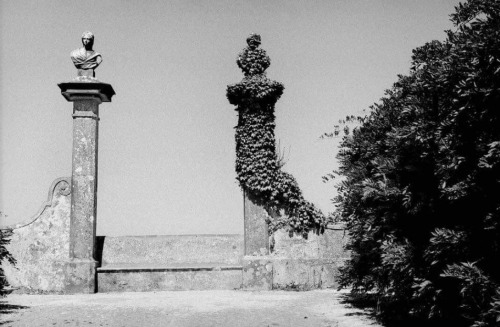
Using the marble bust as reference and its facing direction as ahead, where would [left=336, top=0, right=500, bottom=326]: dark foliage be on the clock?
The dark foliage is roughly at 11 o'clock from the marble bust.

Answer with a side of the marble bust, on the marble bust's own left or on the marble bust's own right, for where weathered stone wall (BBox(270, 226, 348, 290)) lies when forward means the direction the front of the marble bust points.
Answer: on the marble bust's own left

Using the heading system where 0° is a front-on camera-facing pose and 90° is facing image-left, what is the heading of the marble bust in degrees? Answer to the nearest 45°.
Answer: approximately 0°

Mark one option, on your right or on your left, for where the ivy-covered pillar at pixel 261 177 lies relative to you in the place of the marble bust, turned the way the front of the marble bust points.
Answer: on your left
